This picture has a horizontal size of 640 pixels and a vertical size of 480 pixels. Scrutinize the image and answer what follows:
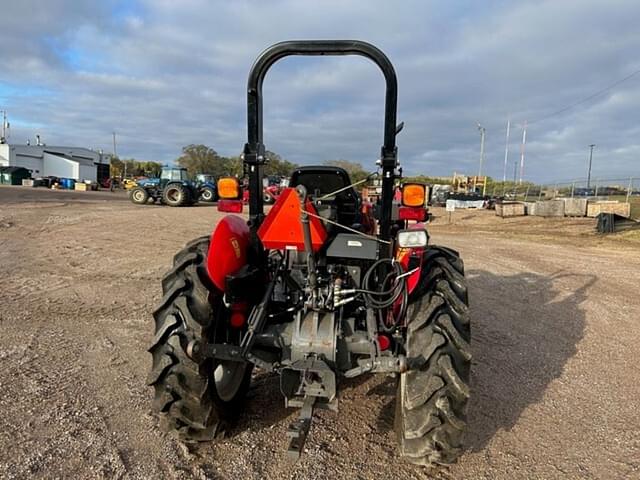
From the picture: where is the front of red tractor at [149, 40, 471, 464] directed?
away from the camera

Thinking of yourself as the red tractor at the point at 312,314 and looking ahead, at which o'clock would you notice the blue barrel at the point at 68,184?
The blue barrel is roughly at 11 o'clock from the red tractor.

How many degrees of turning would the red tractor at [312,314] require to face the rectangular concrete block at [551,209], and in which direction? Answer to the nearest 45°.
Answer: approximately 45° to its right

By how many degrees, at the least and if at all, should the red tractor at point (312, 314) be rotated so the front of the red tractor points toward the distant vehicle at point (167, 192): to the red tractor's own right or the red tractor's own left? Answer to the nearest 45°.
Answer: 0° — it already faces it
